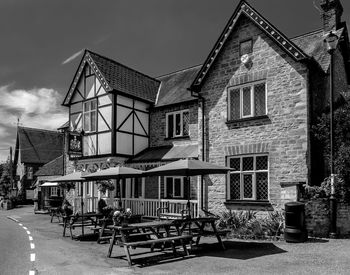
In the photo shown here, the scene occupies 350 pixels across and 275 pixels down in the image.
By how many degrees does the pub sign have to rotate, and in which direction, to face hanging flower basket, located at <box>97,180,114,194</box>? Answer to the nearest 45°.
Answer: approximately 45° to its left

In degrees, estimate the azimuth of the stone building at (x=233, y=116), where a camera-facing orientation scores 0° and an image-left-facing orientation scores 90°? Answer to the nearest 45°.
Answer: approximately 45°

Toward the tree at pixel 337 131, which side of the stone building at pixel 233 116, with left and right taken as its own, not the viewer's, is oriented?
left
